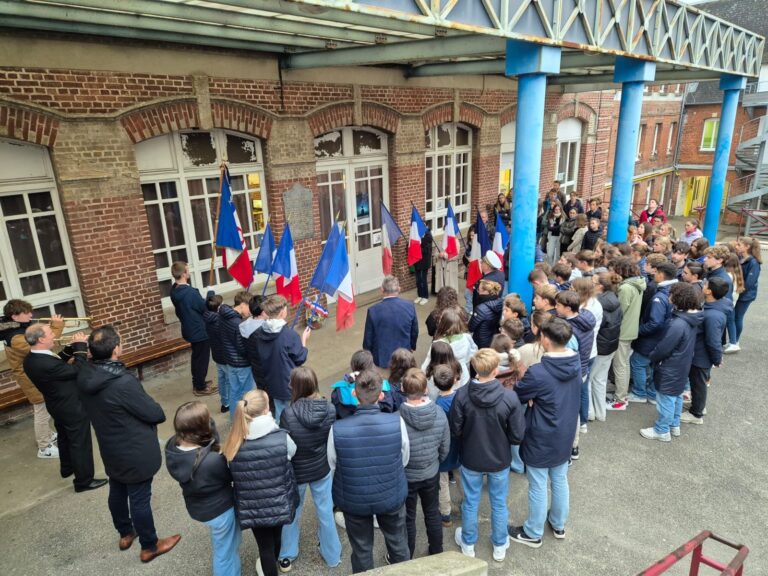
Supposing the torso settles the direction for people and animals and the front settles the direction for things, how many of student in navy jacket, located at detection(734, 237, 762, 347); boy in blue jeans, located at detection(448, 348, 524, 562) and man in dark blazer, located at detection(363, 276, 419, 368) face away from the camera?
2

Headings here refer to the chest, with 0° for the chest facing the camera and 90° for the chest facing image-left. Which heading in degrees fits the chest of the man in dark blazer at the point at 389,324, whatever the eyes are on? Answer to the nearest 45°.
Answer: approximately 180°

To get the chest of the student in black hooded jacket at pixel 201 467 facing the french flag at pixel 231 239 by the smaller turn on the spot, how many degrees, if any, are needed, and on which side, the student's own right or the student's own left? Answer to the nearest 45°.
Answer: approximately 45° to the student's own left

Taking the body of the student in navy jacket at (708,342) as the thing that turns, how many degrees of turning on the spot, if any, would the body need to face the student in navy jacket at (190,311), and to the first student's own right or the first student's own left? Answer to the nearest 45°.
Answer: approximately 45° to the first student's own left

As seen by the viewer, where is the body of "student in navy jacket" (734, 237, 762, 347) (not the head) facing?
to the viewer's left

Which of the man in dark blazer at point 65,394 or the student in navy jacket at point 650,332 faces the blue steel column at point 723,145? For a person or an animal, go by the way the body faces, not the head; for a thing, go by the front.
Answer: the man in dark blazer

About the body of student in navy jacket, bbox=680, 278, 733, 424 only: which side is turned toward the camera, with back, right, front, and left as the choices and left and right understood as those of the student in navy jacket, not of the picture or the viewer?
left

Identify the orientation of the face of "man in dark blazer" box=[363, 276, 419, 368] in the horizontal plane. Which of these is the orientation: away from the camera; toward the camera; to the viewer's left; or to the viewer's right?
away from the camera

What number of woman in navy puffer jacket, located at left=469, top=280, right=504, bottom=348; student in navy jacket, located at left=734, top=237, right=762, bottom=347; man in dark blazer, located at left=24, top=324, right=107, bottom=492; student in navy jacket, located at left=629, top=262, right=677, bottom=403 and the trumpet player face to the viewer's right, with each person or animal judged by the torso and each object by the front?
2

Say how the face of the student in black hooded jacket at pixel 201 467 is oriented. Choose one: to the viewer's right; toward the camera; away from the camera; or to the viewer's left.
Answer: away from the camera

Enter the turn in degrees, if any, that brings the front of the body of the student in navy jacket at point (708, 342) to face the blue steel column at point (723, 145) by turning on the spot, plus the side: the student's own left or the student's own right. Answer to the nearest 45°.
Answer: approximately 90° to the student's own right

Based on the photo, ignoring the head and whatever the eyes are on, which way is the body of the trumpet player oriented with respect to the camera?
to the viewer's right

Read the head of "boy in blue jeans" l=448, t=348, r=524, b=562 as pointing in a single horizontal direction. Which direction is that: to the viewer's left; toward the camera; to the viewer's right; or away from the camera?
away from the camera

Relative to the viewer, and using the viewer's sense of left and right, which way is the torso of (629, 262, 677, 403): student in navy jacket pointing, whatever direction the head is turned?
facing to the left of the viewer

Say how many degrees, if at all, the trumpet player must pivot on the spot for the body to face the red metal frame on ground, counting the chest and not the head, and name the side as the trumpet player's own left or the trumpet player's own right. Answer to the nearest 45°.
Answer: approximately 45° to the trumpet player's own right

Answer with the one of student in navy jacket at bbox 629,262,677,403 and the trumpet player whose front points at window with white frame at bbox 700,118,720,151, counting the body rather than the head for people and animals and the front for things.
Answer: the trumpet player
